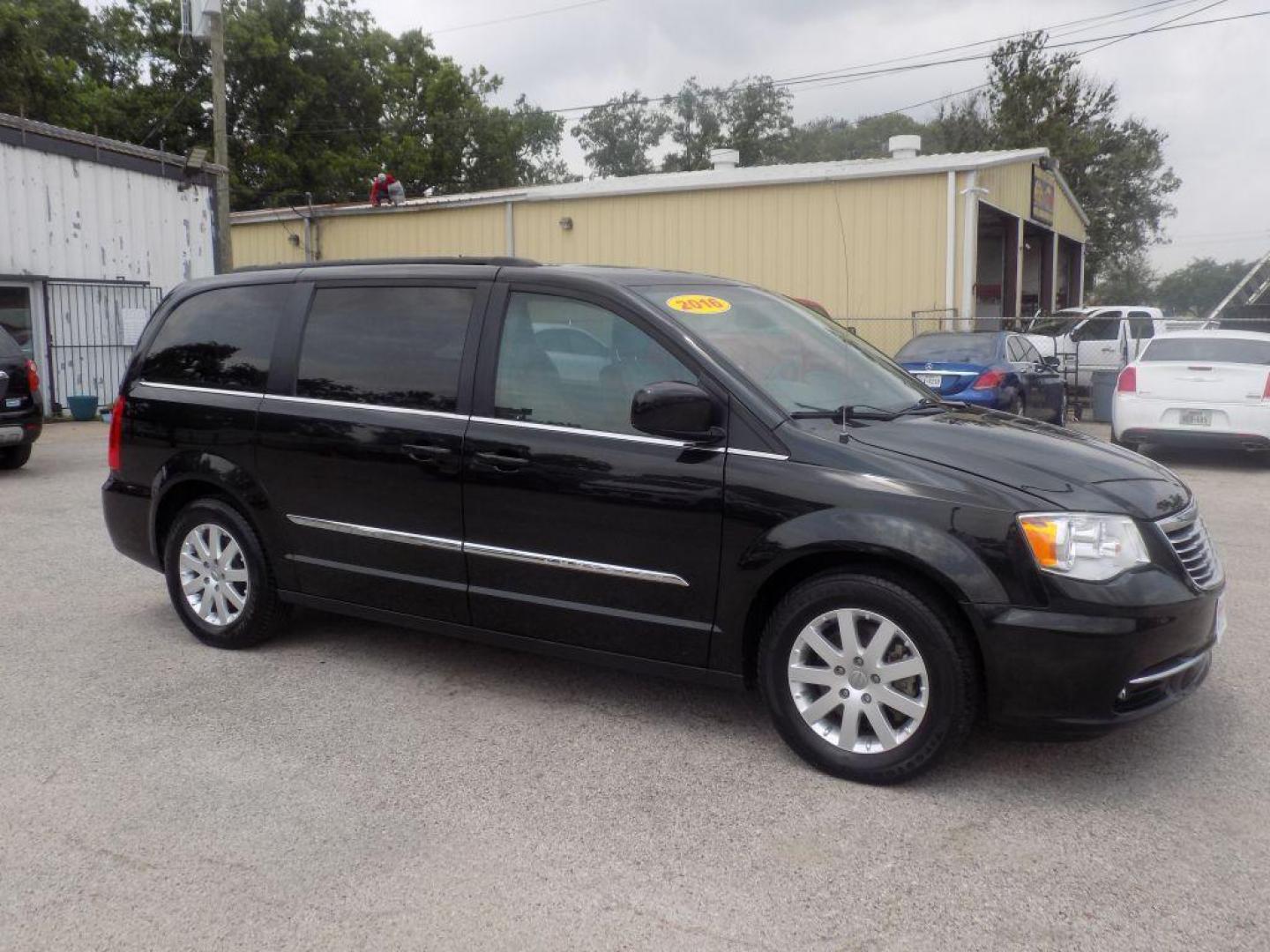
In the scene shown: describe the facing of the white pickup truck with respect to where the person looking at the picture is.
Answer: facing the viewer and to the left of the viewer

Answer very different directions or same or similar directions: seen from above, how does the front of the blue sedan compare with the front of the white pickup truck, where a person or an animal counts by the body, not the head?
very different directions

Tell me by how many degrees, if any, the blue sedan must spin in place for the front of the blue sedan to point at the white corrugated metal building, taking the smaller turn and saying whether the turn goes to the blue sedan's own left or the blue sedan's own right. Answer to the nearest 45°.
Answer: approximately 135° to the blue sedan's own left

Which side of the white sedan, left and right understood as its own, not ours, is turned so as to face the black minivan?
back

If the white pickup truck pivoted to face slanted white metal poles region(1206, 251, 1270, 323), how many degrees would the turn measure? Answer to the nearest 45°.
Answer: approximately 135° to its right

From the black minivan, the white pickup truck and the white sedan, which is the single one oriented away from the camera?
the white sedan

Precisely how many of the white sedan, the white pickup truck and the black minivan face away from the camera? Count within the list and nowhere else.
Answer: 1

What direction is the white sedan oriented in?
away from the camera

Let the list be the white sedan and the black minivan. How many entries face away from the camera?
1

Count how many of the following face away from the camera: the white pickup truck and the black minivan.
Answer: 0

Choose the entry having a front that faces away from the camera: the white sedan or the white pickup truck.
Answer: the white sedan

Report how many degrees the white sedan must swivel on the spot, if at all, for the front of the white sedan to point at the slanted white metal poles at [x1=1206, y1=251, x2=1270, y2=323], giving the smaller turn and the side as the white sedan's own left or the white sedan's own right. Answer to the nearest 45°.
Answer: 0° — it already faces it

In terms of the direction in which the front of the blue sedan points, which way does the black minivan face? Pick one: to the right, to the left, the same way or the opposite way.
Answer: to the right

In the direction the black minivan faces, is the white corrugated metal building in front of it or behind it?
behind

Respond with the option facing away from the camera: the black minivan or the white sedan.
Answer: the white sedan

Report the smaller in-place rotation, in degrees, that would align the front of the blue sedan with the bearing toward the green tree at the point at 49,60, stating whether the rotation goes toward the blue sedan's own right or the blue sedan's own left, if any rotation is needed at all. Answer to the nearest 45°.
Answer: approximately 90° to the blue sedan's own left

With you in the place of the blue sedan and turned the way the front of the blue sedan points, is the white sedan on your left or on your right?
on your right

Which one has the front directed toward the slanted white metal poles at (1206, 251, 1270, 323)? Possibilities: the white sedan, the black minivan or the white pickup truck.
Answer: the white sedan
